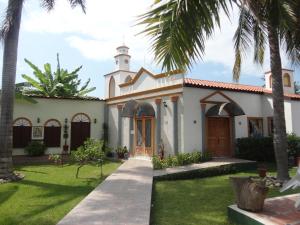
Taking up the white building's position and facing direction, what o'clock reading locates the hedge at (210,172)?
The hedge is roughly at 10 o'clock from the white building.

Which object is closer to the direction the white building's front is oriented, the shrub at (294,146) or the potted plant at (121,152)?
the potted plant

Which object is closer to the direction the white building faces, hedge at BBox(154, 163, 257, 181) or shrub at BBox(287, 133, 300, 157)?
the hedge

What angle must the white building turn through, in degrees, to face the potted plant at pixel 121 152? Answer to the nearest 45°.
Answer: approximately 90° to its right

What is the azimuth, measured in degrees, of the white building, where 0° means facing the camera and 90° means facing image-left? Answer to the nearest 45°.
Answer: approximately 45°

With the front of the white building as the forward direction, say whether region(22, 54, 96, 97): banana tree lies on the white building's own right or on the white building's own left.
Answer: on the white building's own right

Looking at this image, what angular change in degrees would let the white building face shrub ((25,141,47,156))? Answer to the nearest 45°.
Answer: approximately 45° to its right
